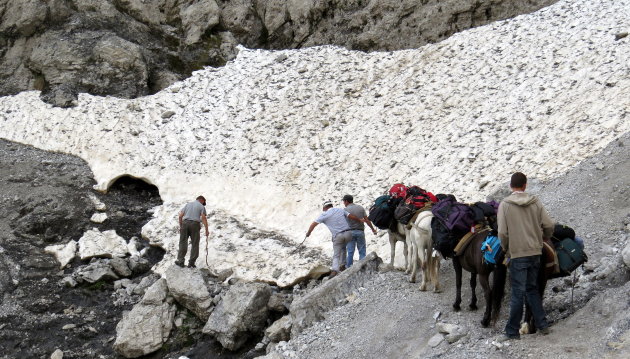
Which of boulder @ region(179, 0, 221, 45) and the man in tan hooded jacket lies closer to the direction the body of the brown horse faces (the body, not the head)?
the boulder

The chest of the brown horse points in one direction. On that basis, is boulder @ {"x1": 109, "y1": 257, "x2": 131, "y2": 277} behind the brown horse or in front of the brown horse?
in front

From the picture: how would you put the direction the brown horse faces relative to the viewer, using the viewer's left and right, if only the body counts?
facing away from the viewer and to the left of the viewer

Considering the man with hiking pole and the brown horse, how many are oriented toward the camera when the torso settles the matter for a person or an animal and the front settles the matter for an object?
0

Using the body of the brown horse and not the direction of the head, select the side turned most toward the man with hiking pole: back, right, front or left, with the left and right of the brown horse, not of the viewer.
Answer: front

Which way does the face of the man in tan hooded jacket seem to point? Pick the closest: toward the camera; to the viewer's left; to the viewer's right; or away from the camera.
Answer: away from the camera

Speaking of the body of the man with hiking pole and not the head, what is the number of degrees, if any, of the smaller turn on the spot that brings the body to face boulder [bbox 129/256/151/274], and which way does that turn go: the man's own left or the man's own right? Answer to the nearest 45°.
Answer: approximately 90° to the man's own left

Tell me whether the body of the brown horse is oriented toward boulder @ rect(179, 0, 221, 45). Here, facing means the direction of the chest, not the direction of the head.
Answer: yes

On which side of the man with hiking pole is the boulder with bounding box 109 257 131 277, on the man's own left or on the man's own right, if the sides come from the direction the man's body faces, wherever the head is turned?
on the man's own left

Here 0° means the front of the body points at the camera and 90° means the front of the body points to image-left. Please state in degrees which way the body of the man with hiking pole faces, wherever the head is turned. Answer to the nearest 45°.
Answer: approximately 225°

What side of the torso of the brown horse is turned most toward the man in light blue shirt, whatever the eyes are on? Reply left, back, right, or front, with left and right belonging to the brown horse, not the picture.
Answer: front

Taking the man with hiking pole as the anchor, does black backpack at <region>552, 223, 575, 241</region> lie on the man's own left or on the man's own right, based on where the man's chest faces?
on the man's own right

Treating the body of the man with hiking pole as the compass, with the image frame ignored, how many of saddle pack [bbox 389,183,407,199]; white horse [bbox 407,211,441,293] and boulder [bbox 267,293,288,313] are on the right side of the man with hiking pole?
3
